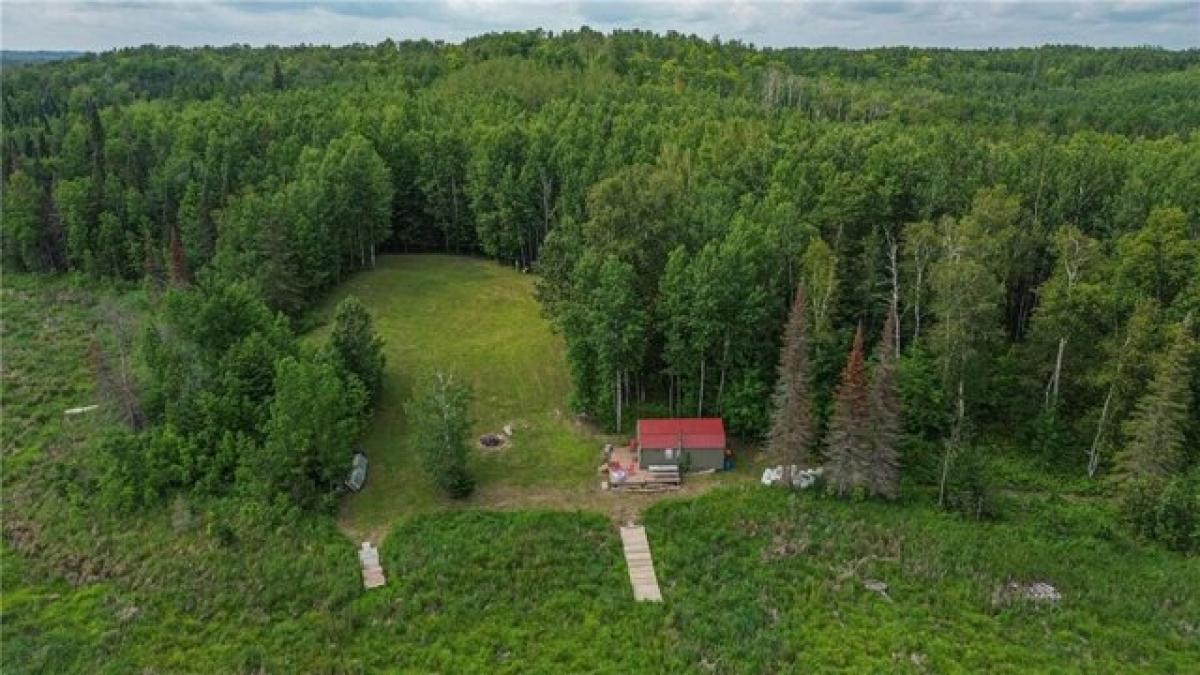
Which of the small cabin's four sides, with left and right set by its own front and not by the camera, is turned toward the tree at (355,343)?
right

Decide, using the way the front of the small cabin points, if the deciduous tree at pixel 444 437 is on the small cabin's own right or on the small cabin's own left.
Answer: on the small cabin's own right

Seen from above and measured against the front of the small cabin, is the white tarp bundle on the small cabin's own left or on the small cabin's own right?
on the small cabin's own left

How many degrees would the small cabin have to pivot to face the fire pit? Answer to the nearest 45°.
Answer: approximately 90° to its right

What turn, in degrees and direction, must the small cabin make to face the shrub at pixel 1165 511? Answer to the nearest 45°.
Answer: approximately 90° to its left

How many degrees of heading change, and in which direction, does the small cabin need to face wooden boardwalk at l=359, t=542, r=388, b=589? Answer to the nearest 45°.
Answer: approximately 45° to its right

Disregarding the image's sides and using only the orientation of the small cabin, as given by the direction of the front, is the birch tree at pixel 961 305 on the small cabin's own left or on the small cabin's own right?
on the small cabin's own left

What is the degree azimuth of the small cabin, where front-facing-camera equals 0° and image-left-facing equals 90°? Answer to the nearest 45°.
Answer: approximately 0°

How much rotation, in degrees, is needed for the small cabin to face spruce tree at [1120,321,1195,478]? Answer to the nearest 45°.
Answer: approximately 90° to its left

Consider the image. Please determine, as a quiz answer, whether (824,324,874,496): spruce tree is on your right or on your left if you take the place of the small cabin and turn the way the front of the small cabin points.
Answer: on your left
